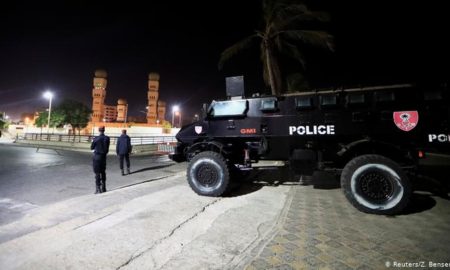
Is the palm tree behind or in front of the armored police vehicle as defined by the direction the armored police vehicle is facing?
in front

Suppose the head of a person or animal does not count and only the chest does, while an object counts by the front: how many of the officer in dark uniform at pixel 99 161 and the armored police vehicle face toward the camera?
0

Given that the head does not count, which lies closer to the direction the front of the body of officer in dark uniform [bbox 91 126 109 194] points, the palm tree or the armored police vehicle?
the palm tree

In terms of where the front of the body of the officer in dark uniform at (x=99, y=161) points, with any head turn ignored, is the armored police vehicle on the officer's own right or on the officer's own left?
on the officer's own right

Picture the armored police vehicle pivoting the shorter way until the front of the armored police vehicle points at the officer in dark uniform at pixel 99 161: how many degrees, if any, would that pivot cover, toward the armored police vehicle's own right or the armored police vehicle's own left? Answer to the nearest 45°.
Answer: approximately 45° to the armored police vehicle's own left

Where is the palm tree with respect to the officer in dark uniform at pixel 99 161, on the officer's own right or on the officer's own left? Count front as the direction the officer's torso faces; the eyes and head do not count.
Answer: on the officer's own right

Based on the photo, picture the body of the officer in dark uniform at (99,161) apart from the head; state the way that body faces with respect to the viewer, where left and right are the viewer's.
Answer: facing away from the viewer

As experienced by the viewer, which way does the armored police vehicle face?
facing away from the viewer and to the left of the viewer
